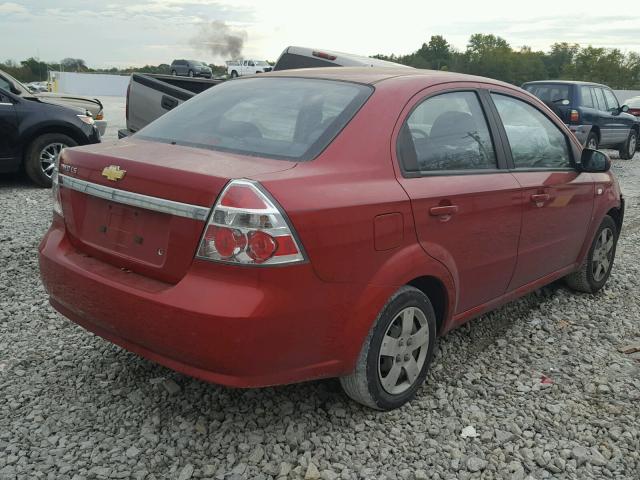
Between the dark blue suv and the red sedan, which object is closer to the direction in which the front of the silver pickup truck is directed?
the dark blue suv

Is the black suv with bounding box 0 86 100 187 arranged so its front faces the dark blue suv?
yes

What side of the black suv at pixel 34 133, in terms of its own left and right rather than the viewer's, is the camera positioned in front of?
right

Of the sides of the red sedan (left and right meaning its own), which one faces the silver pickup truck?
left

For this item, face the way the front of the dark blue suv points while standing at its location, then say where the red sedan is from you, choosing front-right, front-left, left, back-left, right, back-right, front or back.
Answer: back-right

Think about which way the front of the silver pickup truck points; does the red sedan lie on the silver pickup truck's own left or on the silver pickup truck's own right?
on the silver pickup truck's own right

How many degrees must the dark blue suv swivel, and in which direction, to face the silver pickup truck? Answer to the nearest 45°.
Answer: approximately 180°

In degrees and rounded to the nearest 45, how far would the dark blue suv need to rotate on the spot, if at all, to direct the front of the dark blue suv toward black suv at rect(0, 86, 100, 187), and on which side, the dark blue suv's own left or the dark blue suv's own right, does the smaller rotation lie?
approximately 180°

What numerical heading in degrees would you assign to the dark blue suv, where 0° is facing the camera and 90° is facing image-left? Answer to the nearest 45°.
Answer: approximately 225°

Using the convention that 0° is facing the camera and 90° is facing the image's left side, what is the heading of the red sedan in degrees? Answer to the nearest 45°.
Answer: approximately 225°

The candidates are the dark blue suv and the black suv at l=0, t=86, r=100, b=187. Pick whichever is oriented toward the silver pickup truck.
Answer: the black suv
